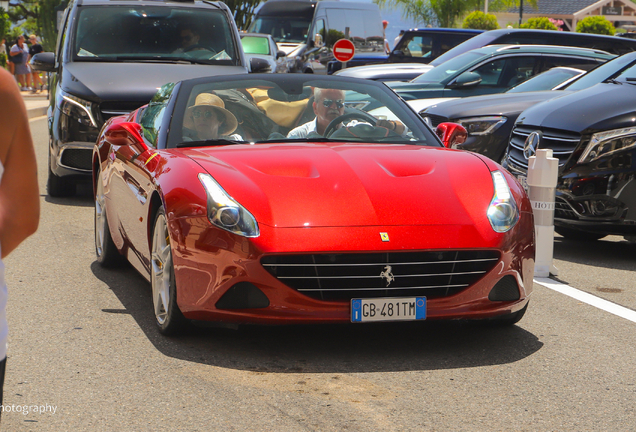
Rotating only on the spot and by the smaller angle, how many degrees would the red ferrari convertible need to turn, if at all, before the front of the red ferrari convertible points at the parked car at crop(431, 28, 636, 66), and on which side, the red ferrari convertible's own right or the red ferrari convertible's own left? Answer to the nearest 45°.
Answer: approximately 135° to the red ferrari convertible's own left

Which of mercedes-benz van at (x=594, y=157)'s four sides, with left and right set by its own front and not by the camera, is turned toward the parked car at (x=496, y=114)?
right

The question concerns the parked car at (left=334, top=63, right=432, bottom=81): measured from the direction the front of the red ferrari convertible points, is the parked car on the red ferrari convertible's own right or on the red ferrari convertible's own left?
on the red ferrari convertible's own left

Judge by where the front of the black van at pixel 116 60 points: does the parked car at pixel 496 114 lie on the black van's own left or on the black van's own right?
on the black van's own left

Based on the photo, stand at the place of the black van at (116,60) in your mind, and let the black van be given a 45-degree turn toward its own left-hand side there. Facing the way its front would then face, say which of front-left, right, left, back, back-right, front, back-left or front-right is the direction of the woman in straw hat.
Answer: front-right

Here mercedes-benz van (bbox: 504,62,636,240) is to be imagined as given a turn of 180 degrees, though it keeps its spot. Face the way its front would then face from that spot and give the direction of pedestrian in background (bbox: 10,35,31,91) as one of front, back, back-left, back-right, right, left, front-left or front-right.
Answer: left

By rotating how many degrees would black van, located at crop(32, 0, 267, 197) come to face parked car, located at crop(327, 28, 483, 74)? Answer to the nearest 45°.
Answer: approximately 135° to its left

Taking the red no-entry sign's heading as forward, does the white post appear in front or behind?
in front

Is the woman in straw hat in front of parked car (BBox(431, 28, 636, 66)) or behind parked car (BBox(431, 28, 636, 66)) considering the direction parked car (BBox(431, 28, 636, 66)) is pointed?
in front

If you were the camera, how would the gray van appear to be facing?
facing the viewer and to the left of the viewer

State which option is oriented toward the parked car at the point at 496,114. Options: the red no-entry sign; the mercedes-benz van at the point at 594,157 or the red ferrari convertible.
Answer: the red no-entry sign

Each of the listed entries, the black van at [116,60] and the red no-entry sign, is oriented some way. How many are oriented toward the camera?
2

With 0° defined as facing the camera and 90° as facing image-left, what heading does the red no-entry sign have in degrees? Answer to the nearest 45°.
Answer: approximately 0°

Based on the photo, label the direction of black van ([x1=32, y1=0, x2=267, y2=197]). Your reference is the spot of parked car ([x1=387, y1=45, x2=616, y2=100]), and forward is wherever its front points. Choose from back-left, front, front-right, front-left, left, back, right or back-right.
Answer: front

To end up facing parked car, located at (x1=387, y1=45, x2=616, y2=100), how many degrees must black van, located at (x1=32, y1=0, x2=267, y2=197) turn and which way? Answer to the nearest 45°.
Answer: approximately 90° to its left

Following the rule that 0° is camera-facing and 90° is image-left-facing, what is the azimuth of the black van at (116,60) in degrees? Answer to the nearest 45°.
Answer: approximately 0°

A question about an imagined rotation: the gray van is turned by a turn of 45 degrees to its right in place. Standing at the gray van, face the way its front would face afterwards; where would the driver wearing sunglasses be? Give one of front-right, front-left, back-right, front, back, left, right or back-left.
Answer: left
